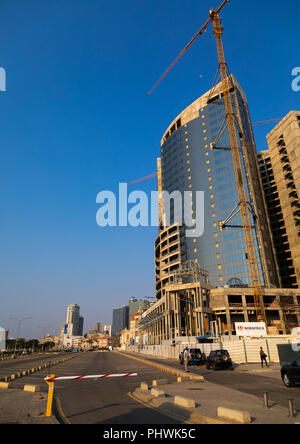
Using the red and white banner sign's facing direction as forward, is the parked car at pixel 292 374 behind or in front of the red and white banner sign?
in front

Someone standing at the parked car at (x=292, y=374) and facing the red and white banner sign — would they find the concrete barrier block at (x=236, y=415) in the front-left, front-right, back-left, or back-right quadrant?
back-left

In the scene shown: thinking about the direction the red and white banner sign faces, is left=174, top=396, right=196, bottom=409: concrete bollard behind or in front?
in front

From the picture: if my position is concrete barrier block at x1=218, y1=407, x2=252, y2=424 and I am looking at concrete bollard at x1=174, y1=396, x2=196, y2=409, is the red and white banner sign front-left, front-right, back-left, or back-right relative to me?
front-right

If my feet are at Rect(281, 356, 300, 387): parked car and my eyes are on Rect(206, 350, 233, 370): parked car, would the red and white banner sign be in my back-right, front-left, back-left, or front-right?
front-right

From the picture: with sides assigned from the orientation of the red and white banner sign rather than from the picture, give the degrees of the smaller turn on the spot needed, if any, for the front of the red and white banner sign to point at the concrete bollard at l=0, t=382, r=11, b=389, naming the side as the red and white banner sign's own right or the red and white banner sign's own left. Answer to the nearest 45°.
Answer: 0° — it already faces it

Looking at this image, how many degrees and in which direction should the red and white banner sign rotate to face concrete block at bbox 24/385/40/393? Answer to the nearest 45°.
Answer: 0° — it already faces it

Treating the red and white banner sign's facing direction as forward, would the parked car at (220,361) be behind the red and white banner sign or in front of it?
in front

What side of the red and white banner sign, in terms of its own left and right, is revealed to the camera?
front
